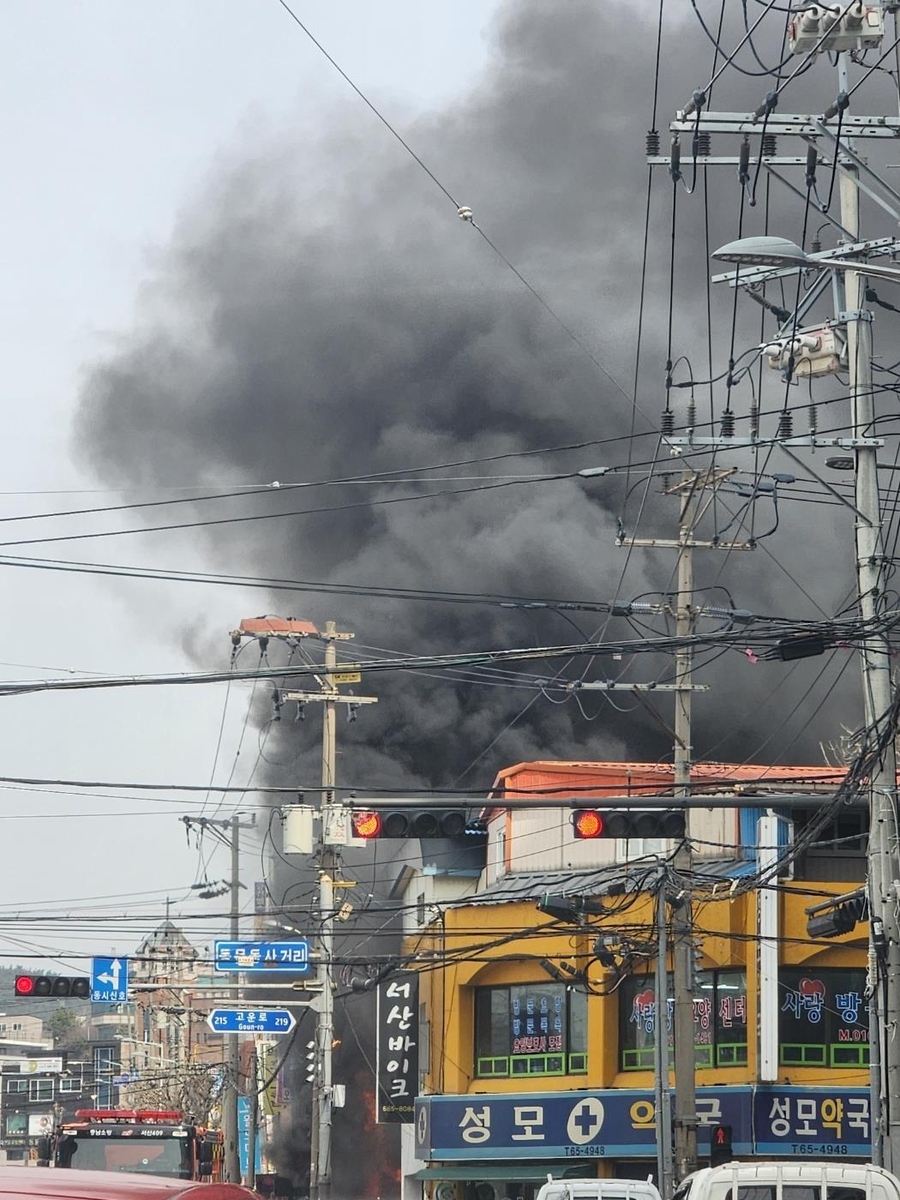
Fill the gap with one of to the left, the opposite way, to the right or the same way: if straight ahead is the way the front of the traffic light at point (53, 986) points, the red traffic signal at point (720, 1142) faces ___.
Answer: the same way

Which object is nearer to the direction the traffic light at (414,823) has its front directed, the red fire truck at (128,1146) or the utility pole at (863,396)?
the utility pole

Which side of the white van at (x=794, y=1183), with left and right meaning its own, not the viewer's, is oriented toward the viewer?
back

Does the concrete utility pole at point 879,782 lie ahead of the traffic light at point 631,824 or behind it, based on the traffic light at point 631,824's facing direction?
ahead

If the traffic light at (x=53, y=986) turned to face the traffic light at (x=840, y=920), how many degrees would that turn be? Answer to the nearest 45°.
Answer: approximately 45° to its left

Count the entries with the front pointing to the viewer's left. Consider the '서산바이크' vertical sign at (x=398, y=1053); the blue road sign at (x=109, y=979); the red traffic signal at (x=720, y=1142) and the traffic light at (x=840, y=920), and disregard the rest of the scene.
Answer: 1

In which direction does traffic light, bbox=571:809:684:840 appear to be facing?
toward the camera

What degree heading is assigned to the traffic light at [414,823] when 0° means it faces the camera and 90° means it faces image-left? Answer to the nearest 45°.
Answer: approximately 0°

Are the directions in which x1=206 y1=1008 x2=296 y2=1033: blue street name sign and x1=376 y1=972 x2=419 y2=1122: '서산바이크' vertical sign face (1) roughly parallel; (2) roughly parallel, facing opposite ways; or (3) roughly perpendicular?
roughly parallel

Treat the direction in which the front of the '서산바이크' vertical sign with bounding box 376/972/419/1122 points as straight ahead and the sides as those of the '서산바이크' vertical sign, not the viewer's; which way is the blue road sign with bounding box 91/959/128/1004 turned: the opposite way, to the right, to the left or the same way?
the same way

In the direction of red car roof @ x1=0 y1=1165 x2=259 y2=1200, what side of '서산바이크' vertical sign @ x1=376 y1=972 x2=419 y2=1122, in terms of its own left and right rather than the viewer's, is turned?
front

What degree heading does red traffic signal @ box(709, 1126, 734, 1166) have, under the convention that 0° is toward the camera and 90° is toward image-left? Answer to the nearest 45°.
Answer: approximately 0°

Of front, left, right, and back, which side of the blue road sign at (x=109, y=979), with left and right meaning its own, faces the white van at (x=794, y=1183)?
front

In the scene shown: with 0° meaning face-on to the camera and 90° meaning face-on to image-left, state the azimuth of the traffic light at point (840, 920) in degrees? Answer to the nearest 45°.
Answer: approximately 90°

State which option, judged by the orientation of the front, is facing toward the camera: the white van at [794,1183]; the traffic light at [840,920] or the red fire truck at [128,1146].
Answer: the red fire truck
